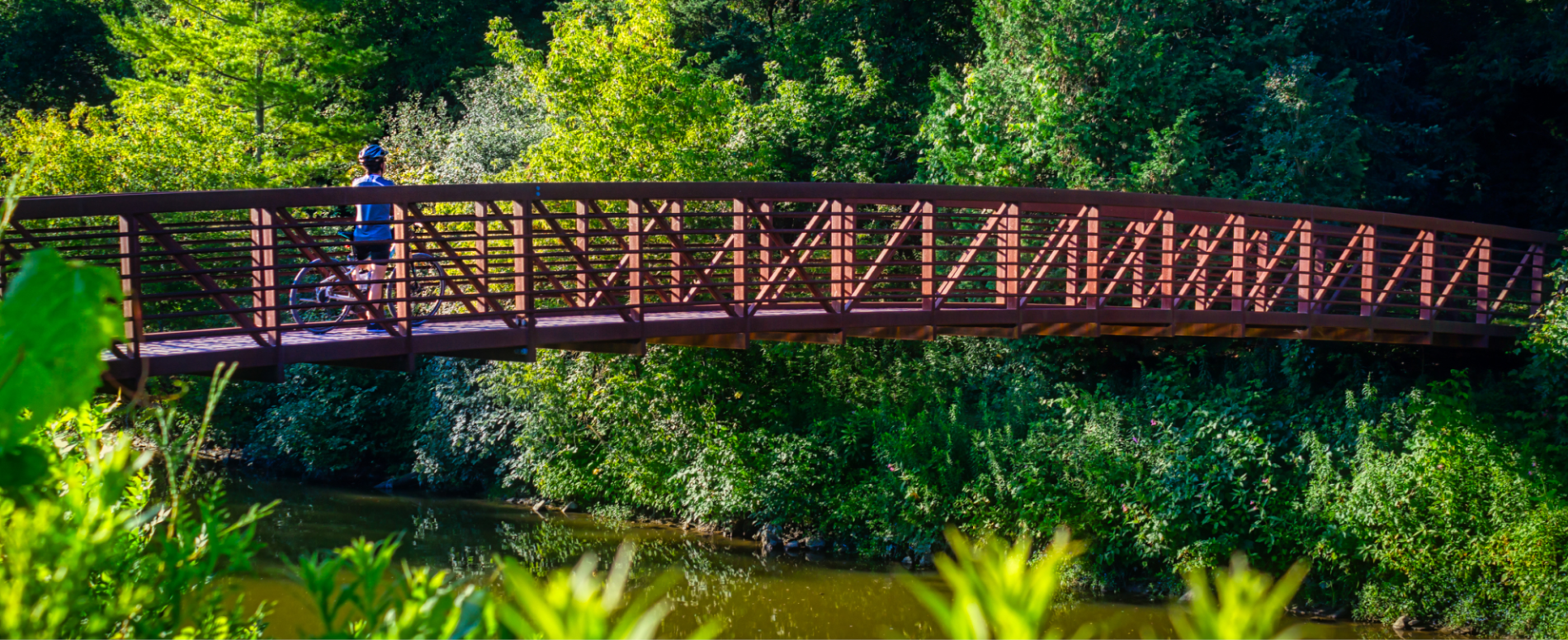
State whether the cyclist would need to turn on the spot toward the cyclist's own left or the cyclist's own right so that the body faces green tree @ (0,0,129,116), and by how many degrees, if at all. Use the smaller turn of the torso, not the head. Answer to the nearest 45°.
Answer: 0° — they already face it

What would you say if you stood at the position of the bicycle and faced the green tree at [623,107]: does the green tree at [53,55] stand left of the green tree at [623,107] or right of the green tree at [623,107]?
left

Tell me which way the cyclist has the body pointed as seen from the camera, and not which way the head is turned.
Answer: away from the camera

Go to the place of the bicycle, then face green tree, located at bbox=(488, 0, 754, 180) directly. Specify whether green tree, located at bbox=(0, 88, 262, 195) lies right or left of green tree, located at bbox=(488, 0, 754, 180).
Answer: left
